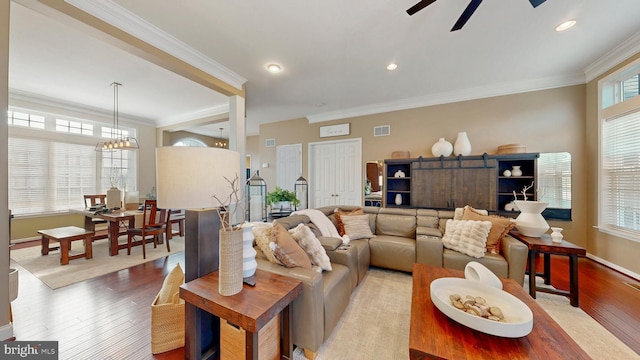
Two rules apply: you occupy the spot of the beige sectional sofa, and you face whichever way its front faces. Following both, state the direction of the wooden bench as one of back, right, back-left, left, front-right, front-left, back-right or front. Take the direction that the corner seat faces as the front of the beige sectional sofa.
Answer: back-right

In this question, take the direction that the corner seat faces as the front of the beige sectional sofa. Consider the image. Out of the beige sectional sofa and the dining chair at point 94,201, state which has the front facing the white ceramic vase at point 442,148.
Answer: the dining chair

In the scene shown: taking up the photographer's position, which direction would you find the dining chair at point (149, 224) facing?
facing away from the viewer and to the left of the viewer

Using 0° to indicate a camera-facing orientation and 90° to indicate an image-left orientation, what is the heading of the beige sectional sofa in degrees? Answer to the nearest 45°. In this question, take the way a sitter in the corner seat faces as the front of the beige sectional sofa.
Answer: approximately 315°

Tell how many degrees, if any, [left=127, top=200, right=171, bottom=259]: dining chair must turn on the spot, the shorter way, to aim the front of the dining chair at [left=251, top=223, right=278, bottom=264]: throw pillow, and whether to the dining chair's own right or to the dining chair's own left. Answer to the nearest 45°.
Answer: approximately 135° to the dining chair's own left

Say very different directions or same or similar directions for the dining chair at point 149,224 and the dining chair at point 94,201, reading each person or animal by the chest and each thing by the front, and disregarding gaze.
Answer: very different directions

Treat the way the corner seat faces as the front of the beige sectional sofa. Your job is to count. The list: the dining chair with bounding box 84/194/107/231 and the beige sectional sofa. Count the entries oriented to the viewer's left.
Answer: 0

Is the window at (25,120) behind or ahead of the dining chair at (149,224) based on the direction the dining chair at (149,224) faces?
ahead

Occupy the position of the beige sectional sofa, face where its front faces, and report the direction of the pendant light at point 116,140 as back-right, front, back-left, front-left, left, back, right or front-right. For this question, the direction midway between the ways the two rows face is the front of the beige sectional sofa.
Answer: back-right

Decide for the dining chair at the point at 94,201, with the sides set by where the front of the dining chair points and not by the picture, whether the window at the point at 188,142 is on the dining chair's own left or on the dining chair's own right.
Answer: on the dining chair's own left

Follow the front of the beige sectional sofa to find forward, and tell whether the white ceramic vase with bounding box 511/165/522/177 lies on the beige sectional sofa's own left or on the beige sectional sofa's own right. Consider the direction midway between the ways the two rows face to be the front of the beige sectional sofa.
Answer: on the beige sectional sofa's own left

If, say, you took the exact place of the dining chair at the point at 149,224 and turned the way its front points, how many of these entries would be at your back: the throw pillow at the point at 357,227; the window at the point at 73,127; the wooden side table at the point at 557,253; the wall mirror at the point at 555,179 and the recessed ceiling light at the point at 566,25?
4

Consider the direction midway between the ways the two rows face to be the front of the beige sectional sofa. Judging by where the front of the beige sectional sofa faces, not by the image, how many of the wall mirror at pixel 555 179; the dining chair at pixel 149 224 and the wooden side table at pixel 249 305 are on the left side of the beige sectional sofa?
1

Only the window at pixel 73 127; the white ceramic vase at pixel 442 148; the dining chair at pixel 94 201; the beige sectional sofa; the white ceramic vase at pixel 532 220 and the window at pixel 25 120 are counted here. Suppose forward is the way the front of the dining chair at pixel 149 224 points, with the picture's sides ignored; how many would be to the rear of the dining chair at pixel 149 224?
3
